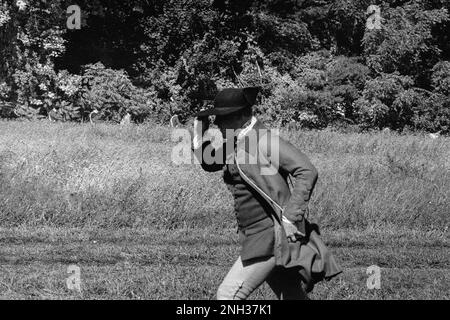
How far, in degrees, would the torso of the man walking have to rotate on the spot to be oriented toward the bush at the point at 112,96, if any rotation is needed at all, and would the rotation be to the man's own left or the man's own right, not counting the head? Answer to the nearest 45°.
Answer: approximately 90° to the man's own right

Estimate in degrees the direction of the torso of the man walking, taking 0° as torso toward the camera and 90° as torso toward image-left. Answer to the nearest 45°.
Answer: approximately 90°
